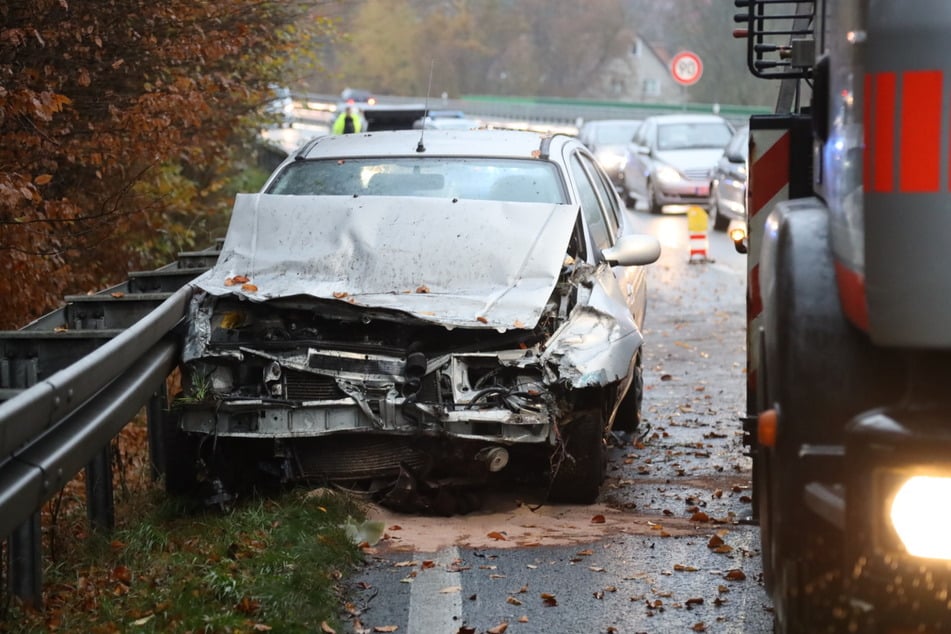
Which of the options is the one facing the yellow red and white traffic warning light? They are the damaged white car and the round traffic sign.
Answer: the round traffic sign

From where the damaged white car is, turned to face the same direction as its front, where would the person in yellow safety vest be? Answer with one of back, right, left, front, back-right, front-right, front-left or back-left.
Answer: back

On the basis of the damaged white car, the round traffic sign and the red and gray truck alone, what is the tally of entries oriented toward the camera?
3

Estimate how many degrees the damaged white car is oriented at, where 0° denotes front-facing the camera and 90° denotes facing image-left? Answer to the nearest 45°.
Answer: approximately 0°

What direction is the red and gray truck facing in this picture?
toward the camera

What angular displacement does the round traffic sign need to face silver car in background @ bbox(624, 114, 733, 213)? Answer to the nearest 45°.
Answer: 0° — it already faces it

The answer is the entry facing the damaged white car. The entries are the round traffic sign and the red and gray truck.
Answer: the round traffic sign

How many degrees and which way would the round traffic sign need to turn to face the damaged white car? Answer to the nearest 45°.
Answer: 0° — it already faces it

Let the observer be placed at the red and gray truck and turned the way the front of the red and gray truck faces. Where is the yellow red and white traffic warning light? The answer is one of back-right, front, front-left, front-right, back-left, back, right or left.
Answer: back

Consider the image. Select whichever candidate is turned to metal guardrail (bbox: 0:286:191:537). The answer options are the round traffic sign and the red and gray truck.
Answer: the round traffic sign

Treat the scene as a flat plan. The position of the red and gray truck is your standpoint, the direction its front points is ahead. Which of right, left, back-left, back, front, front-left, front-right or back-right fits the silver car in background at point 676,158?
back

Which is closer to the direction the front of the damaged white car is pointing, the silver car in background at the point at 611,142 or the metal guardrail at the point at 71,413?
the metal guardrail

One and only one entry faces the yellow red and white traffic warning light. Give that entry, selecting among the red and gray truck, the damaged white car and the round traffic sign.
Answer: the round traffic sign

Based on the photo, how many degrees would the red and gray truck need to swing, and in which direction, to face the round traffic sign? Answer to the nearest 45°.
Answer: approximately 180°

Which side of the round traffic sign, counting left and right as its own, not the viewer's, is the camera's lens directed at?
front

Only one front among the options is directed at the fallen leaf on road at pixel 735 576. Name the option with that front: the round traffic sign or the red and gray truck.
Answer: the round traffic sign
